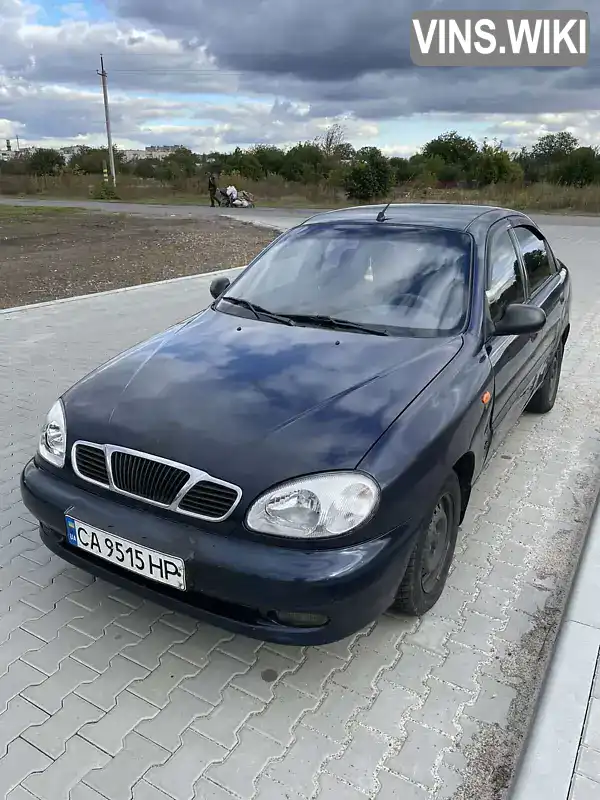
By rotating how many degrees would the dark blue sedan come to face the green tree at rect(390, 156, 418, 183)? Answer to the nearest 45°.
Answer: approximately 135° to its right

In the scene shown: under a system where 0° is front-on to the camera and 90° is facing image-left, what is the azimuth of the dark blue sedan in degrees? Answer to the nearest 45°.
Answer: approximately 45°

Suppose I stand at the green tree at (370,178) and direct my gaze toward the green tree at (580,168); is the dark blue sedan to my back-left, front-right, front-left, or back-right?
back-right

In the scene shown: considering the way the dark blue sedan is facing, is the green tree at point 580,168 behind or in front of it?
behind

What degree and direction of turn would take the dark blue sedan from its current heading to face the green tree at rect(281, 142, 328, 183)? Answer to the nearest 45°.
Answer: approximately 135° to its right

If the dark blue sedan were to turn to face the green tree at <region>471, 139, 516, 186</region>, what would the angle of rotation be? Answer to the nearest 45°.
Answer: approximately 135° to its right

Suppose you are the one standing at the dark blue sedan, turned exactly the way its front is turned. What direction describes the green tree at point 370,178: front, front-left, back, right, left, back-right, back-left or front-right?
back-right
